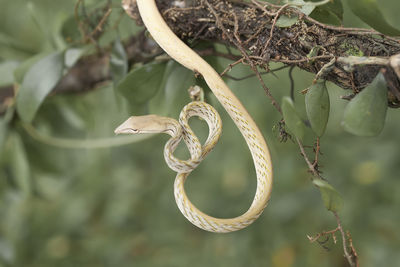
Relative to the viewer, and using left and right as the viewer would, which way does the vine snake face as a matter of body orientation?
facing to the left of the viewer

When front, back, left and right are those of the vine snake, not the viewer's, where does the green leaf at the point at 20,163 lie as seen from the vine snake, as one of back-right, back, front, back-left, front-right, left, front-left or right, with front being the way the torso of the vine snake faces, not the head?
front-right

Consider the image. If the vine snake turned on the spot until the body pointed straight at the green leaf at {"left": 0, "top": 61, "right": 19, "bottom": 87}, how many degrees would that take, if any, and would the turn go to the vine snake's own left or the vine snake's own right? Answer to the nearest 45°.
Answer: approximately 45° to the vine snake's own right
